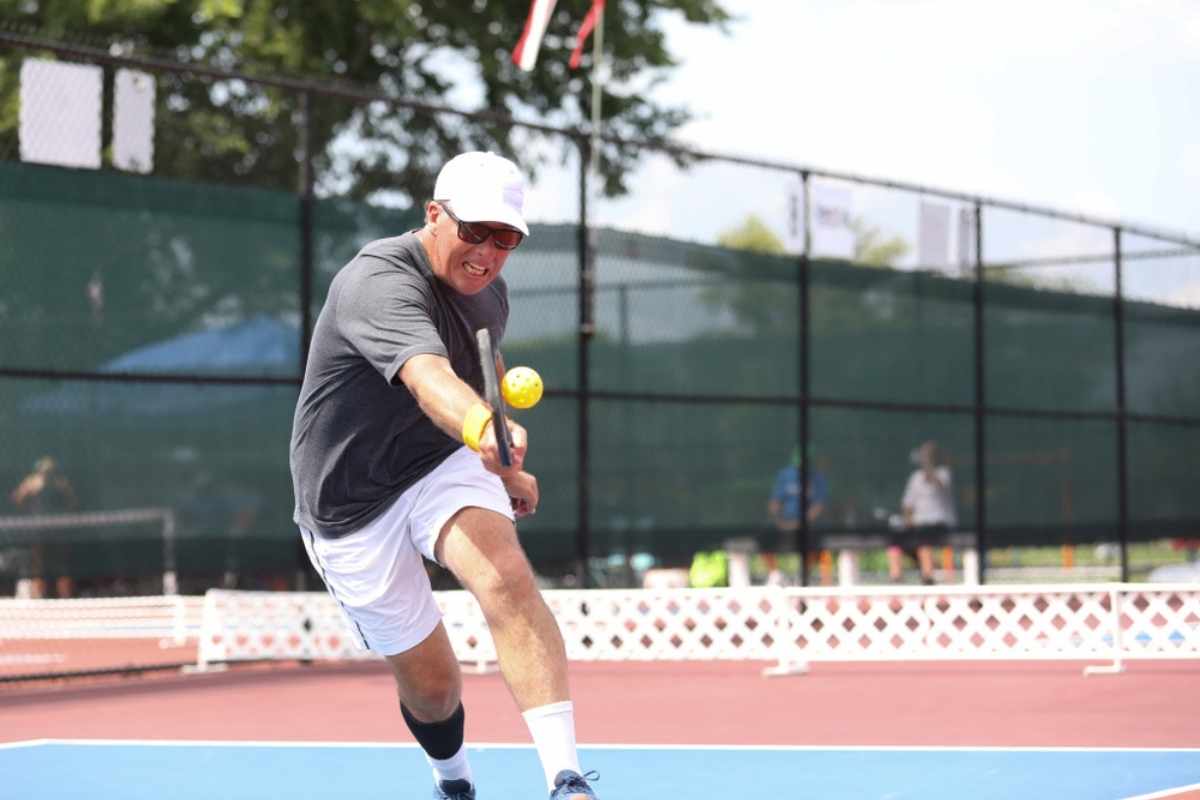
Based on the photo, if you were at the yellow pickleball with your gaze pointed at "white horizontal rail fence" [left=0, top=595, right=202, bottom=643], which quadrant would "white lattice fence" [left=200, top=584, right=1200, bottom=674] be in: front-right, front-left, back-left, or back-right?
front-right

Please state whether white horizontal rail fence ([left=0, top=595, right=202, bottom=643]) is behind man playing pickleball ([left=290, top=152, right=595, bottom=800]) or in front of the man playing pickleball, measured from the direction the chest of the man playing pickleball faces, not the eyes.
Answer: behind

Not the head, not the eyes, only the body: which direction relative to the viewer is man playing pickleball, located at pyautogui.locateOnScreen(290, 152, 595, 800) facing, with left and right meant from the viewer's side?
facing the viewer and to the right of the viewer

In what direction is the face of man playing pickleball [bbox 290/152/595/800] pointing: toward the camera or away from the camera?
toward the camera

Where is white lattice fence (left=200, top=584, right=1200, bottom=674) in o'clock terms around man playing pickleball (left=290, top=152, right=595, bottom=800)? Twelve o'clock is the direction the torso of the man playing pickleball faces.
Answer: The white lattice fence is roughly at 8 o'clock from the man playing pickleball.

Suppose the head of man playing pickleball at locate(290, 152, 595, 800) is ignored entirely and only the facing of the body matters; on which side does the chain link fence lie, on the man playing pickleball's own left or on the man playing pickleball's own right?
on the man playing pickleball's own left
